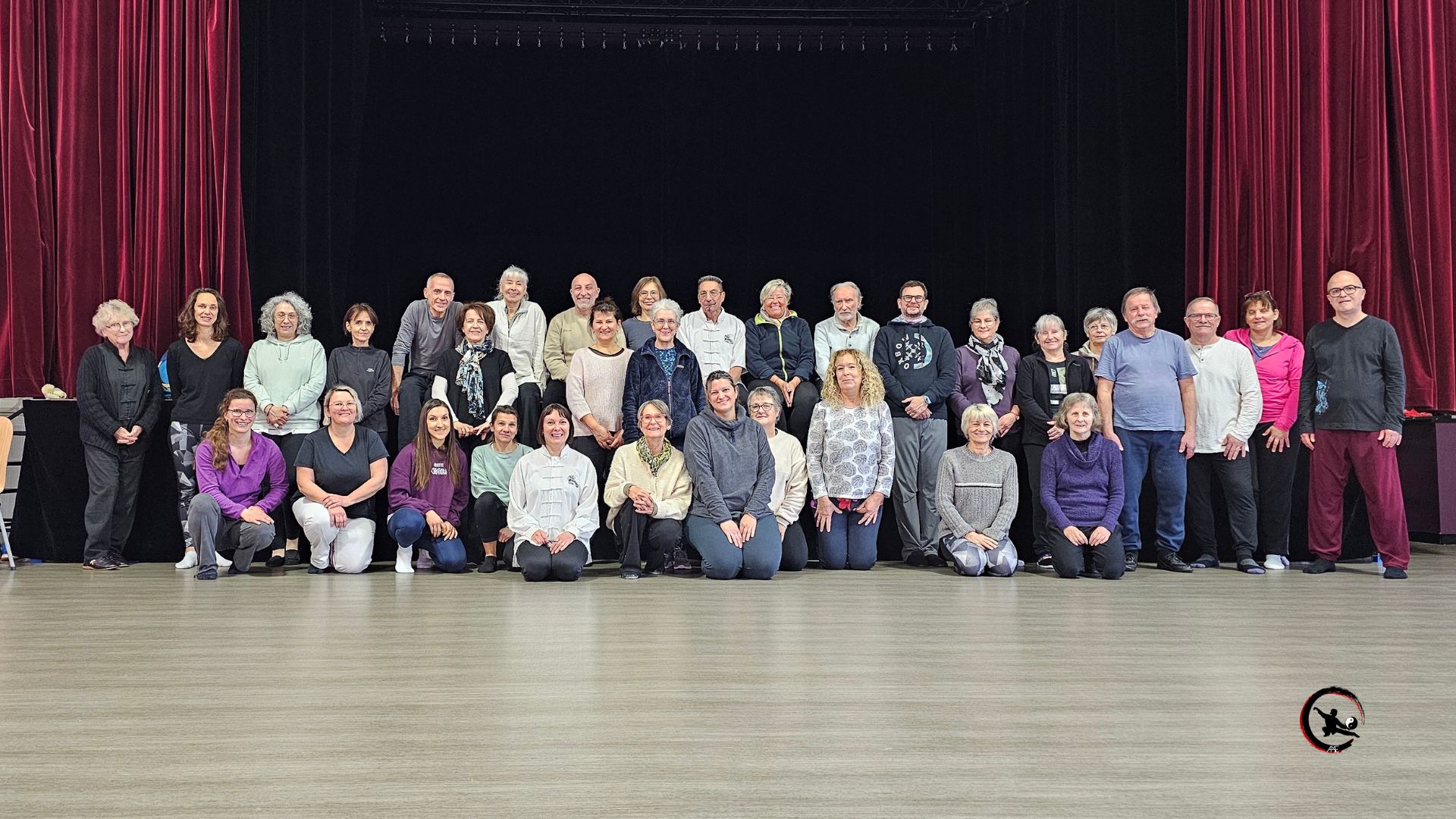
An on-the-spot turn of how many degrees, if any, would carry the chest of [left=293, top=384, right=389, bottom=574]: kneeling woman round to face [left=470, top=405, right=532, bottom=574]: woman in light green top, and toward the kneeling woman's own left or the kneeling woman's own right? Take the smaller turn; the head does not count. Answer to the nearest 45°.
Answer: approximately 90° to the kneeling woman's own left

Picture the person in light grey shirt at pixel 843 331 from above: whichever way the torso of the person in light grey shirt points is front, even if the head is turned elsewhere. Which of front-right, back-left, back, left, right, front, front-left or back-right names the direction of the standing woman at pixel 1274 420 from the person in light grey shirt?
left

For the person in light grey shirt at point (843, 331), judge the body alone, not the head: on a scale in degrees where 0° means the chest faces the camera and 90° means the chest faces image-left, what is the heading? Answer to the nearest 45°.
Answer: approximately 0°

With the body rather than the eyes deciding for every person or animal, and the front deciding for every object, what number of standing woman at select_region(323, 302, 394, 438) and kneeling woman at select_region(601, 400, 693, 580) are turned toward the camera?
2

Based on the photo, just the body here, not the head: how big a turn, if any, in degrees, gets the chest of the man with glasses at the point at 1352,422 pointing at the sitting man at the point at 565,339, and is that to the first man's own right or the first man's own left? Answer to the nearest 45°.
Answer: approximately 90° to the first man's own right

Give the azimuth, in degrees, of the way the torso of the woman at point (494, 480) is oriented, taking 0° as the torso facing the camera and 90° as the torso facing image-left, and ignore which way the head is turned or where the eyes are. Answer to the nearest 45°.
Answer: approximately 0°
